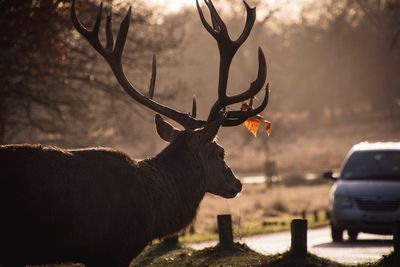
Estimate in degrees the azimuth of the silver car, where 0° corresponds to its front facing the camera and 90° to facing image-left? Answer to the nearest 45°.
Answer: approximately 0°

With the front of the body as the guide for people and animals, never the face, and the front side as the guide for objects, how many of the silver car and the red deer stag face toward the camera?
1

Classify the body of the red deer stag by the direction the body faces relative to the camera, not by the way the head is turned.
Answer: to the viewer's right

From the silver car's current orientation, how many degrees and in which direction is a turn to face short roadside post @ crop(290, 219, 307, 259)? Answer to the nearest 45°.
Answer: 0° — it already faces it

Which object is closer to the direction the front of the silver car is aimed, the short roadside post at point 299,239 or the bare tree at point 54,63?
the short roadside post

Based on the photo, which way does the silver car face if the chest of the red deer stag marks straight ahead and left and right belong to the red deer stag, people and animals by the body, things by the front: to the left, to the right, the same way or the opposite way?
to the right

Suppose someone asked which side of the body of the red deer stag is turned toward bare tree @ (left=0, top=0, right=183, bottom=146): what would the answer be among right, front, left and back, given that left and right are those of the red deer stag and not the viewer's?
left

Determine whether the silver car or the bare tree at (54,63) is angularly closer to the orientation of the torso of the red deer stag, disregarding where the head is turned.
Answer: the silver car

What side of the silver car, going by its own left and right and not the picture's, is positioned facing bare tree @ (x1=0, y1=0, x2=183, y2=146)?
right
